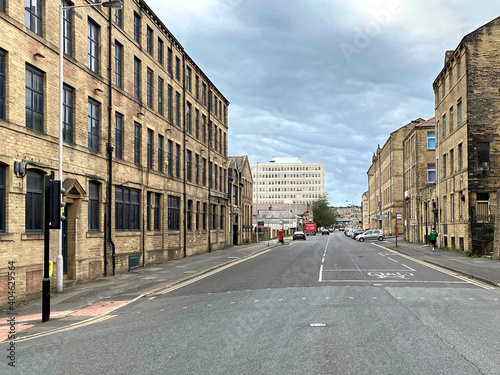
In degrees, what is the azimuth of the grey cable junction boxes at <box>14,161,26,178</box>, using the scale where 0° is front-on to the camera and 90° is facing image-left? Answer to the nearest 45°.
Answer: approximately 315°

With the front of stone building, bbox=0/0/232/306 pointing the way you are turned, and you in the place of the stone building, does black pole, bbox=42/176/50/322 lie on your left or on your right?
on your right

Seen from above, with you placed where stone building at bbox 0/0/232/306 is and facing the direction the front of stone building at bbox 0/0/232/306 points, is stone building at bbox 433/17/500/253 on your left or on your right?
on your left

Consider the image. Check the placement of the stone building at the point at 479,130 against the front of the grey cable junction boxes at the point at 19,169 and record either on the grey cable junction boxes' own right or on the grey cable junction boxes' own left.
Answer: on the grey cable junction boxes' own left
